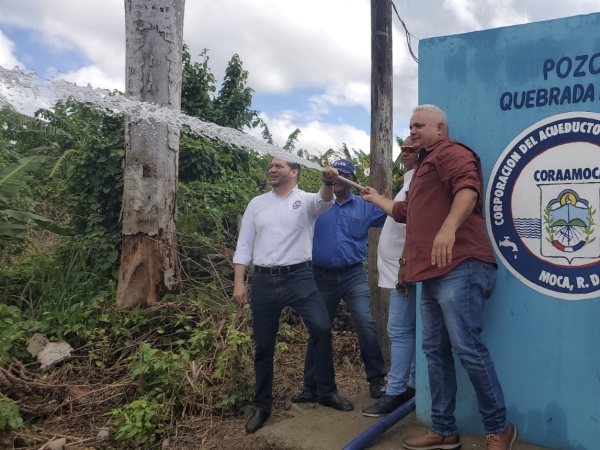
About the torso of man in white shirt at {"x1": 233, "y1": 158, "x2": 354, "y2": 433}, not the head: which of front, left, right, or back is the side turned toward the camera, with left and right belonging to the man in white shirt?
front

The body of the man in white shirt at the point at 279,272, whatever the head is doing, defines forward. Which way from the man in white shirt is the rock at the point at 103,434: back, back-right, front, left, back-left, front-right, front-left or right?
right

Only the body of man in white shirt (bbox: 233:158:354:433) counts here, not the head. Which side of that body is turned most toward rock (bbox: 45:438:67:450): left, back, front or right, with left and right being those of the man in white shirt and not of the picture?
right

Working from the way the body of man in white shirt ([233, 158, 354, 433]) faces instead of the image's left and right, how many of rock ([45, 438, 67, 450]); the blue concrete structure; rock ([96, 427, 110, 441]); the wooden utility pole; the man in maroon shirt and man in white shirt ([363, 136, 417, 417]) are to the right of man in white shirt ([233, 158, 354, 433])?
2

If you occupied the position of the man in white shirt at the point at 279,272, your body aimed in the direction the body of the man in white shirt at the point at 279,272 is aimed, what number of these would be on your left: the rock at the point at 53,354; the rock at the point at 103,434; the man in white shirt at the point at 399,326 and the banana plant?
1

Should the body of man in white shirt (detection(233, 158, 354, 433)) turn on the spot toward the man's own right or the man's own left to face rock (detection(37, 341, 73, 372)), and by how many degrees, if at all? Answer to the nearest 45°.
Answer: approximately 135° to the man's own right

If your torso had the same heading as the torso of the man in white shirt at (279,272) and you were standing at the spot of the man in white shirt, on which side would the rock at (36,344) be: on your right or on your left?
on your right

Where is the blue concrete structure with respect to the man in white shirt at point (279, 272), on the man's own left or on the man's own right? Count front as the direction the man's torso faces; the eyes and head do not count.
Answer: on the man's own left

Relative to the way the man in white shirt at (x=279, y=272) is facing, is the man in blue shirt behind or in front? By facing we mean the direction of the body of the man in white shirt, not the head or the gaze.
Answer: behind

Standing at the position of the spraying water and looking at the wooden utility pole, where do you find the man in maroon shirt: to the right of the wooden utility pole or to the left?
right

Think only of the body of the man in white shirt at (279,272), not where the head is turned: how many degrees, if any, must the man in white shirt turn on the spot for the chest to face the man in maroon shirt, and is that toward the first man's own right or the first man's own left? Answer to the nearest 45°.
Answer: approximately 45° to the first man's own left
